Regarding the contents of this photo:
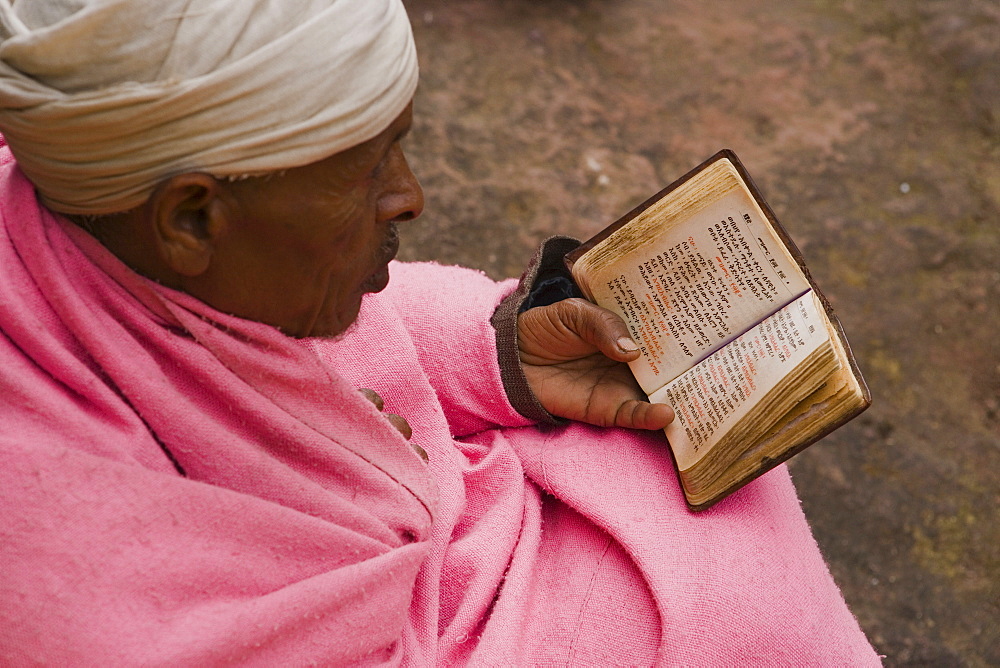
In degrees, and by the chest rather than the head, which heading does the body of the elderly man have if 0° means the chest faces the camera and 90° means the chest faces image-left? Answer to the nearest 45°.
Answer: approximately 270°

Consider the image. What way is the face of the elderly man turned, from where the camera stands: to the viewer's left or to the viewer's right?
to the viewer's right
